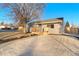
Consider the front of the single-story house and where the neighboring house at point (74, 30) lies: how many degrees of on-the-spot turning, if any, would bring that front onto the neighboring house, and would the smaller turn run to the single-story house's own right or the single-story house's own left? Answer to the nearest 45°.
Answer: approximately 135° to the single-story house's own left

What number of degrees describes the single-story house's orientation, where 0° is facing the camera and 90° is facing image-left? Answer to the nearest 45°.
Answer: approximately 45°

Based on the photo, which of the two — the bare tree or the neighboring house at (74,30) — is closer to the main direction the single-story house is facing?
the bare tree

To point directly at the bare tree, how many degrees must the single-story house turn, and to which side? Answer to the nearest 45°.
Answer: approximately 45° to its right
